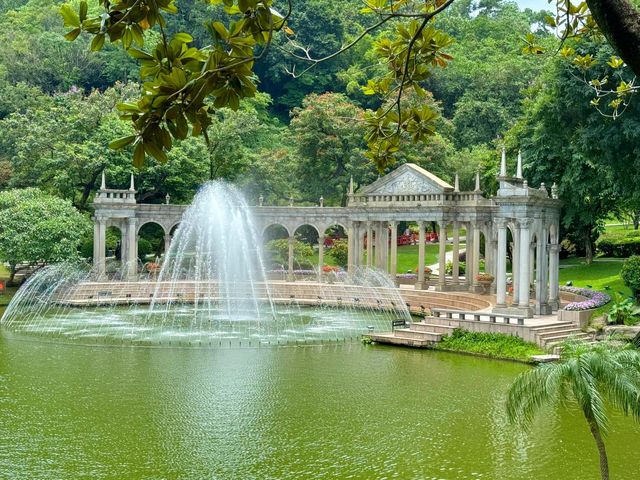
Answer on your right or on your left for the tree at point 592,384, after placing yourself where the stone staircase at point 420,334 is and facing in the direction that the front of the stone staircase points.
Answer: on your left

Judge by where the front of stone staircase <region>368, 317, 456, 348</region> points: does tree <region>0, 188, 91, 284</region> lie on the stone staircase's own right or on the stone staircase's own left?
on the stone staircase's own right

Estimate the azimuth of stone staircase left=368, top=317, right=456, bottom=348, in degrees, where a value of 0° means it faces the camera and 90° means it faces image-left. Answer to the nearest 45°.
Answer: approximately 45°

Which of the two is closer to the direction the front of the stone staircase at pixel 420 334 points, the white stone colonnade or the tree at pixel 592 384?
the tree

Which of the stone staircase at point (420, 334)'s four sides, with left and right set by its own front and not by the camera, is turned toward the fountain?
right
